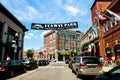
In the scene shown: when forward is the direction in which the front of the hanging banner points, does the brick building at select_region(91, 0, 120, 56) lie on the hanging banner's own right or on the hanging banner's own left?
on the hanging banner's own left

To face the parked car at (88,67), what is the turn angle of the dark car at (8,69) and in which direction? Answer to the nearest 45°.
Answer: approximately 90° to its right

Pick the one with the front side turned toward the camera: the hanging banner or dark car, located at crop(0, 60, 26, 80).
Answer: the hanging banner

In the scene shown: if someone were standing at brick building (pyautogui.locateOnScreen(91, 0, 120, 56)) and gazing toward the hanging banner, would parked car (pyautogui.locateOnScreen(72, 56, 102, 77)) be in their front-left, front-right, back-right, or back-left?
front-left

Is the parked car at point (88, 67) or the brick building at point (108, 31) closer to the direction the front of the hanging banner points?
the parked car

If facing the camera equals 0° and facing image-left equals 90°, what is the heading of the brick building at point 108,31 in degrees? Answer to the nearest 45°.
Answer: approximately 45°

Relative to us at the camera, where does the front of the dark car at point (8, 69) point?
facing away from the viewer and to the right of the viewer

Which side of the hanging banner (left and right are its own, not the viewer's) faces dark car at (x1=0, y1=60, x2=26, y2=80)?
front

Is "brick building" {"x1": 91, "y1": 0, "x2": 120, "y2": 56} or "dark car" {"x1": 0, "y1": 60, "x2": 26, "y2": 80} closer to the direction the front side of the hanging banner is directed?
the dark car

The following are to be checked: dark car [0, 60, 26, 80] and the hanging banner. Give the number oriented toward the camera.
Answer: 1

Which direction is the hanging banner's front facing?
toward the camera

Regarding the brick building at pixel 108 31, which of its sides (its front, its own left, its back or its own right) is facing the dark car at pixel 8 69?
front
